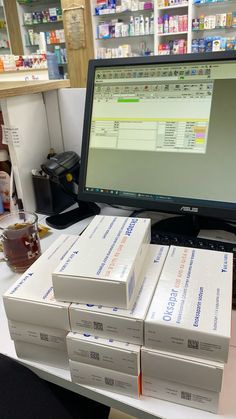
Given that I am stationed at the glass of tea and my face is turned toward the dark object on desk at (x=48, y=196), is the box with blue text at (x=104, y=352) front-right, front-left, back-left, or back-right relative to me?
back-right

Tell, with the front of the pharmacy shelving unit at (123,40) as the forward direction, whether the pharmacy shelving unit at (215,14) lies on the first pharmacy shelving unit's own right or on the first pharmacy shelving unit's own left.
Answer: on the first pharmacy shelving unit's own left

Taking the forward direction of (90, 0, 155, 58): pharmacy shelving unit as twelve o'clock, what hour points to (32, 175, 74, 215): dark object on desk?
The dark object on desk is roughly at 12 o'clock from the pharmacy shelving unit.

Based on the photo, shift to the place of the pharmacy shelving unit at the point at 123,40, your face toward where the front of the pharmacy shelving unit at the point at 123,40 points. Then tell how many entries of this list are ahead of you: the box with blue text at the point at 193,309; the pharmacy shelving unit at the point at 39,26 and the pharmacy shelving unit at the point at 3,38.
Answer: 1

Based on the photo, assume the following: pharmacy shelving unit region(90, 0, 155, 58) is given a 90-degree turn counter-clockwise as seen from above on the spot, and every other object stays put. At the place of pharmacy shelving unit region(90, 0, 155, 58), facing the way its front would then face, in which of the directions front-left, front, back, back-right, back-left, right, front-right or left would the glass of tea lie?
right

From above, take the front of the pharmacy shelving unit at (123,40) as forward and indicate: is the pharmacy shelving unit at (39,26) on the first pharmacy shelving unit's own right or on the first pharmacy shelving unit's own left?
on the first pharmacy shelving unit's own right

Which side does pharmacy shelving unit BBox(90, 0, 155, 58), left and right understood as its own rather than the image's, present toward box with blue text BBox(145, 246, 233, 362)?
front

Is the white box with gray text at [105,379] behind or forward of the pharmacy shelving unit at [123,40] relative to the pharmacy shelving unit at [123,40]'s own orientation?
forward

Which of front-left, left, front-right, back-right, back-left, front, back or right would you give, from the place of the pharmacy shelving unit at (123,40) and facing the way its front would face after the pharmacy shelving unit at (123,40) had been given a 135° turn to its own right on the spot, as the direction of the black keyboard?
back-left

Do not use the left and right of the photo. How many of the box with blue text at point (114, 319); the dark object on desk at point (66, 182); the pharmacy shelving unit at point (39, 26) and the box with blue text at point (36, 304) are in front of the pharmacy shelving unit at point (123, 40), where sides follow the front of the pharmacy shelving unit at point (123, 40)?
3

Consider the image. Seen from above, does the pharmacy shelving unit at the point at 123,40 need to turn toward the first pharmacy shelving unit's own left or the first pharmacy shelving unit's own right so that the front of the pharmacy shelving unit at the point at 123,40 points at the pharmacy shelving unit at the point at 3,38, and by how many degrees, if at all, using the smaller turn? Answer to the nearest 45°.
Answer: approximately 135° to the first pharmacy shelving unit's own right

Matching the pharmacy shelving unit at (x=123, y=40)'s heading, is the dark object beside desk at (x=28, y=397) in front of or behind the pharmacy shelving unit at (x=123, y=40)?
in front

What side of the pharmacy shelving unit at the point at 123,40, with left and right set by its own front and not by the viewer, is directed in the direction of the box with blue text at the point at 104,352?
front

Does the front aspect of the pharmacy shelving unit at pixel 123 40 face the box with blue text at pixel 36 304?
yes

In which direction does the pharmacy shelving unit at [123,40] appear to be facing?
toward the camera
